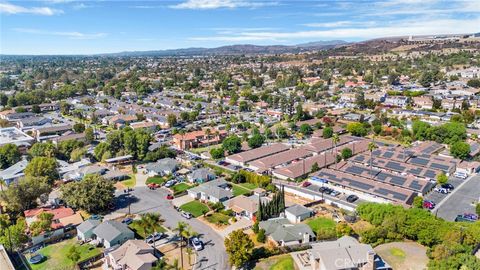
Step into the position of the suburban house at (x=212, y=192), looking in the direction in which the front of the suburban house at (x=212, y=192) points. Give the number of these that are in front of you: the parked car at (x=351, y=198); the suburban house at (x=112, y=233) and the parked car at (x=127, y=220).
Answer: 2

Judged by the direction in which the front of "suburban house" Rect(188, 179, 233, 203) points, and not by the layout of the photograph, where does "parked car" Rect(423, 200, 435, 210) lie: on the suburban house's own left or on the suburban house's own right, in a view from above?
on the suburban house's own left

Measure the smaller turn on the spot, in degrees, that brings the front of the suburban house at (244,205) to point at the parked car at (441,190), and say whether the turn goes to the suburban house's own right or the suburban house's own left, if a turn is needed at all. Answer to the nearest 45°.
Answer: approximately 135° to the suburban house's own left

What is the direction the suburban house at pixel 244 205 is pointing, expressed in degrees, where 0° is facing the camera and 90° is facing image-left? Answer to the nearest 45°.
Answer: approximately 45°

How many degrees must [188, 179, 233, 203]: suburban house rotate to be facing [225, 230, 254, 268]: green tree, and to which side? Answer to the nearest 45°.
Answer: approximately 45° to its left

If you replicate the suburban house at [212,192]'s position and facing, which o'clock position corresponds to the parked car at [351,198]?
The parked car is roughly at 8 o'clock from the suburban house.

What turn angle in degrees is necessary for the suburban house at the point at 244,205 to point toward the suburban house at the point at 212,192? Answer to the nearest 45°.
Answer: approximately 90° to its right

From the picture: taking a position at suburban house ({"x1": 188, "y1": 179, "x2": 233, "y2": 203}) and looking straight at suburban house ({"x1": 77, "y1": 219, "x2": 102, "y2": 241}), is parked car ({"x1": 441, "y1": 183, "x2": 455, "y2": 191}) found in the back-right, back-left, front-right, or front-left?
back-left
